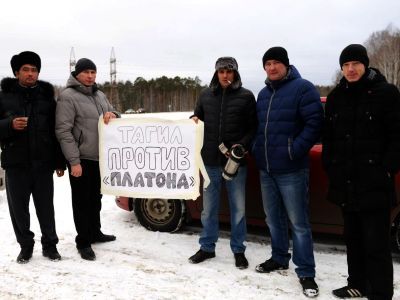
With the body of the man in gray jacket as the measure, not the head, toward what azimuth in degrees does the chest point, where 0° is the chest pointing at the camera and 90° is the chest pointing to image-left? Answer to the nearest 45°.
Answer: approximately 315°

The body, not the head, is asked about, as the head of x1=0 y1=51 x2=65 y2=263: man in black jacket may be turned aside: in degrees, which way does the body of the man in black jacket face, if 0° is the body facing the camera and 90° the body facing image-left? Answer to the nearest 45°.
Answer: approximately 0°

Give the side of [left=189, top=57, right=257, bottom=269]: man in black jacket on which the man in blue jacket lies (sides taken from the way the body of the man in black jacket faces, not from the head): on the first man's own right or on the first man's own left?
on the first man's own left

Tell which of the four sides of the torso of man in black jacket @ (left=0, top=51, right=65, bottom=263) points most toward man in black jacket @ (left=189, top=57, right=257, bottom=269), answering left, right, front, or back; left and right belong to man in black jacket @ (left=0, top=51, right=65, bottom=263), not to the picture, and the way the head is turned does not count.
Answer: left

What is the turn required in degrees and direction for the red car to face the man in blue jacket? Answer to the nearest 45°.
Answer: approximately 90° to its left

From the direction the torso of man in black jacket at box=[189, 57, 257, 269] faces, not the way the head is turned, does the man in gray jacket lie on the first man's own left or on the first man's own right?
on the first man's own right

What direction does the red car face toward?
to the viewer's left
